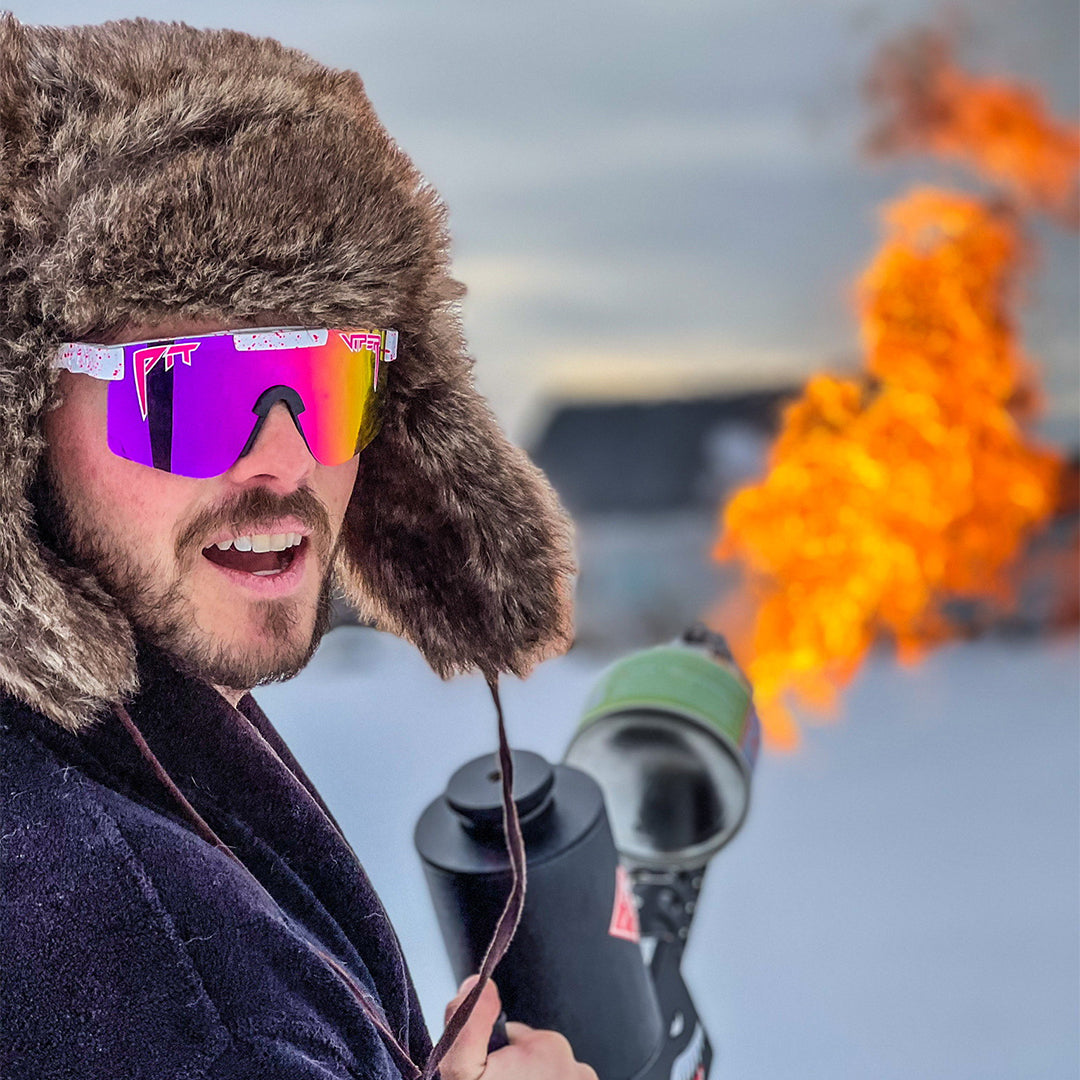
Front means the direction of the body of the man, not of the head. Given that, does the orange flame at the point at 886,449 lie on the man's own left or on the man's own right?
on the man's own left

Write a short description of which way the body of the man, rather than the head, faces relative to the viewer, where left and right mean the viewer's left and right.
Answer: facing the viewer and to the right of the viewer

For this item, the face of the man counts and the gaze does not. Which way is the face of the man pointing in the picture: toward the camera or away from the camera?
toward the camera
